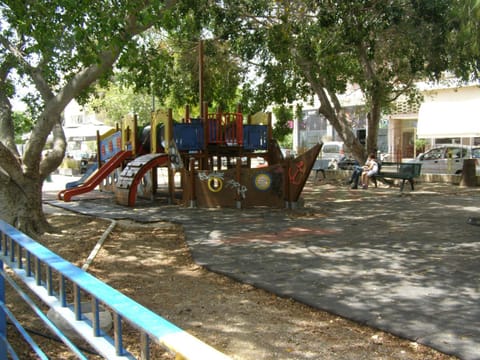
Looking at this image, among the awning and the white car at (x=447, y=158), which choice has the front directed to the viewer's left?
the white car

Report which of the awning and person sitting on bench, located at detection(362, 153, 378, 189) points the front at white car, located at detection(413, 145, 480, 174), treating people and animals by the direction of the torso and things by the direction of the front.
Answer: the awning

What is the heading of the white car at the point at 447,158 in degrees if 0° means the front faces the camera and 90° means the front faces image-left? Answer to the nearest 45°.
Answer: approximately 90°

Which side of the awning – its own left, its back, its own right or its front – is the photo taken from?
front

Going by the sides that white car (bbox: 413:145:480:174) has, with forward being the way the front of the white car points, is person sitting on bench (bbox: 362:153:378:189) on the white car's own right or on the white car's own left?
on the white car's own left

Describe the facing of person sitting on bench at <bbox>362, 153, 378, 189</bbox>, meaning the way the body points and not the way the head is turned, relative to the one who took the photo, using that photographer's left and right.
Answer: facing to the left of the viewer

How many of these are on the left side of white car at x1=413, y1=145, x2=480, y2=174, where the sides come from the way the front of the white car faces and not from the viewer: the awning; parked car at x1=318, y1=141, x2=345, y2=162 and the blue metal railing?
1

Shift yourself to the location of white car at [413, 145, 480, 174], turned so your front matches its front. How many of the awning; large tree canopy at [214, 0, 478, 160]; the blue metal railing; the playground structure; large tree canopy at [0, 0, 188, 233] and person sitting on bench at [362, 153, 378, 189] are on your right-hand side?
1

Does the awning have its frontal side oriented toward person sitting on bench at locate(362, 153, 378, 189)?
yes

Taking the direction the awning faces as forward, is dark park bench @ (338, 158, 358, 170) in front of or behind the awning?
in front

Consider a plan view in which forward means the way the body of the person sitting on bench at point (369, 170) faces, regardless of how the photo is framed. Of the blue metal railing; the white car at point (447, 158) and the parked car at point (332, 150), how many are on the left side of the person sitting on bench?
1

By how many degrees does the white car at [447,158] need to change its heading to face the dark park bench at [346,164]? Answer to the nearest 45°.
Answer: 0° — it already faces it
